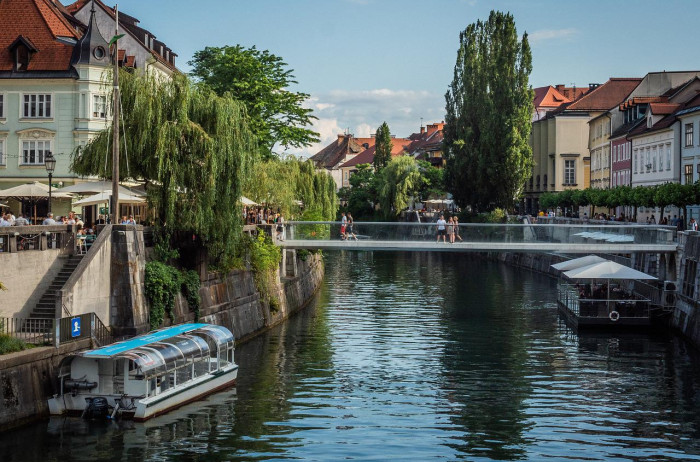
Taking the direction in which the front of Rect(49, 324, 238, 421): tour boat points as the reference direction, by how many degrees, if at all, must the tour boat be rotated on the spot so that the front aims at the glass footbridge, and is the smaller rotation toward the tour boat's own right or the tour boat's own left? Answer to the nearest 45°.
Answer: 0° — it already faces it

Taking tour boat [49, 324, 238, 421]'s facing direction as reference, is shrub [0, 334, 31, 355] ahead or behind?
behind

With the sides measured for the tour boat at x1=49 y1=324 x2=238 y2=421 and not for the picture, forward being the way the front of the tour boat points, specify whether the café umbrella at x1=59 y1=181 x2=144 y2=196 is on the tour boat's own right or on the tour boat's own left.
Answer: on the tour boat's own left

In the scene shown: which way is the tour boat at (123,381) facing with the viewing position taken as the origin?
facing away from the viewer and to the right of the viewer

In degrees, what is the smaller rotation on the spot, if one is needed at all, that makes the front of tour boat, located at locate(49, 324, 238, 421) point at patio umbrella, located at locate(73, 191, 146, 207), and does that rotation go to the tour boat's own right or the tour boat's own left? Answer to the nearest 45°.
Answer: approximately 45° to the tour boat's own left

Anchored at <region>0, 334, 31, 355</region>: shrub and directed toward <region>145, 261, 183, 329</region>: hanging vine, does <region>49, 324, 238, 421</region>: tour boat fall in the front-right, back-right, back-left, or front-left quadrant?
front-right

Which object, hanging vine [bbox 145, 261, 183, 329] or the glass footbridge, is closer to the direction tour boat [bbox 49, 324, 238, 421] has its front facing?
the glass footbridge

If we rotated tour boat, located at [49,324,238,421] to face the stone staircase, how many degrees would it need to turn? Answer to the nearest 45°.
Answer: approximately 90° to its left

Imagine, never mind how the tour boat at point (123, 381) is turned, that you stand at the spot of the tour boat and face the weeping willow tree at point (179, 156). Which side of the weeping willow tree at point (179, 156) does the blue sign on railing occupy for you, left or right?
left

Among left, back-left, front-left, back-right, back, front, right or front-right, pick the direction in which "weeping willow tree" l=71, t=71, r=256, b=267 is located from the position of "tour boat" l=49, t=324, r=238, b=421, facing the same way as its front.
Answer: front-left

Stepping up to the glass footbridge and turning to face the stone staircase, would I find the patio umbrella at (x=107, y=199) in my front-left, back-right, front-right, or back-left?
front-right

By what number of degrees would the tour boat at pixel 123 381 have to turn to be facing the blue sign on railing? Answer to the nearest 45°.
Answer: approximately 90° to its left

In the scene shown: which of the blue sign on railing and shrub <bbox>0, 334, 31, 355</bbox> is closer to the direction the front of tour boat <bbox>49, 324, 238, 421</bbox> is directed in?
the blue sign on railing
